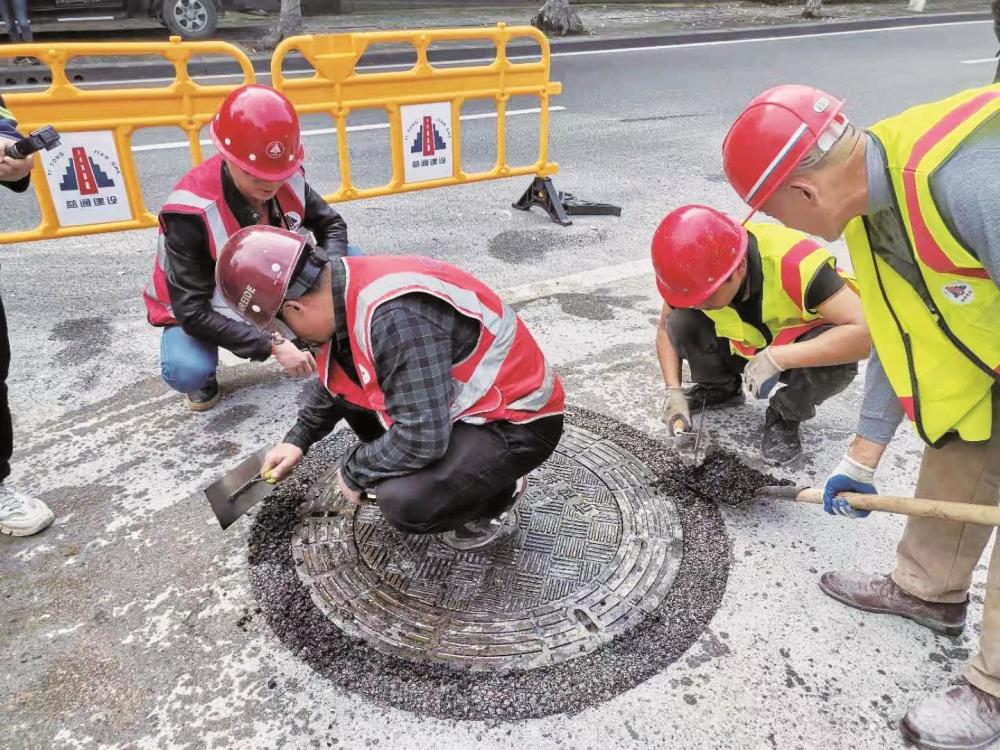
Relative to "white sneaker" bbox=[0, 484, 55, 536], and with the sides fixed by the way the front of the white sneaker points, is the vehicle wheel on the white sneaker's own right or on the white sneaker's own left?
on the white sneaker's own left

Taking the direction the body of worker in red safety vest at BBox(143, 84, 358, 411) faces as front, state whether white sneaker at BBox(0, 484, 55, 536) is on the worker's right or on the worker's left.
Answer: on the worker's right

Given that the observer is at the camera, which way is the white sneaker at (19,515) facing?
facing to the right of the viewer

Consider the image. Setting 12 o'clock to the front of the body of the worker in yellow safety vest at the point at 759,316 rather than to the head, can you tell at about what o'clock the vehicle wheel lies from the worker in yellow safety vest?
The vehicle wheel is roughly at 3 o'clock from the worker in yellow safety vest.

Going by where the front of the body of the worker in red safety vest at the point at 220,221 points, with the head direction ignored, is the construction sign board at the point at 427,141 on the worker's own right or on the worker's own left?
on the worker's own left

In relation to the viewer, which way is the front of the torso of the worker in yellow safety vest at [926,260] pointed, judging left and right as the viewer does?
facing to the left of the viewer

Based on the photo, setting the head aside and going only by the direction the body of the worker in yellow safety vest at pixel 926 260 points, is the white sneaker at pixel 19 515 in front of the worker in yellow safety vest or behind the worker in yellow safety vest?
in front

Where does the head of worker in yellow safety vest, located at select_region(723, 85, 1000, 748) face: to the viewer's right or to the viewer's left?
to the viewer's left

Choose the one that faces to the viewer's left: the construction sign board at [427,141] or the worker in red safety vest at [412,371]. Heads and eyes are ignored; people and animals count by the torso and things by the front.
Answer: the worker in red safety vest

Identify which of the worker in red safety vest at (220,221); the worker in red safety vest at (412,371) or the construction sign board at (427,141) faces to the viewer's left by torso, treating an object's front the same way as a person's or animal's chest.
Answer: the worker in red safety vest at (412,371)

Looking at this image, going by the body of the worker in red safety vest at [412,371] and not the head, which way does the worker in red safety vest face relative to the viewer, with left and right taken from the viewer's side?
facing to the left of the viewer
